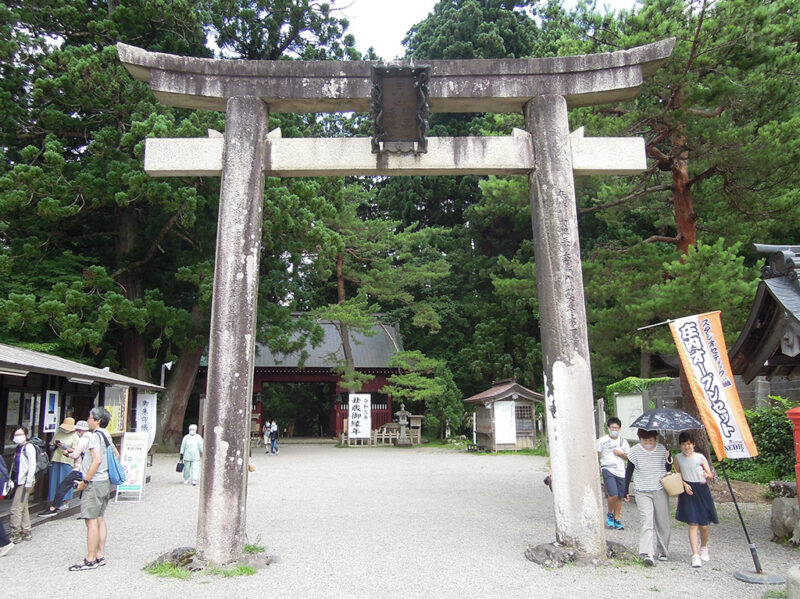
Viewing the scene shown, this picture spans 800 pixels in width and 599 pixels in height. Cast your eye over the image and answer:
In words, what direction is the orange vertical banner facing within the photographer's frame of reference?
facing the viewer

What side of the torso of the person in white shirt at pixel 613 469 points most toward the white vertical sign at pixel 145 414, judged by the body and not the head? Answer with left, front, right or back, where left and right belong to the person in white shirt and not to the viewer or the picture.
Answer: right

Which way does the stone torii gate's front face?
toward the camera

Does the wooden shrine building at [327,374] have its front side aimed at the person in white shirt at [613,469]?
yes

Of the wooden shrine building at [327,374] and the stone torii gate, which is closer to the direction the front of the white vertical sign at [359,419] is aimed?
the stone torii gate

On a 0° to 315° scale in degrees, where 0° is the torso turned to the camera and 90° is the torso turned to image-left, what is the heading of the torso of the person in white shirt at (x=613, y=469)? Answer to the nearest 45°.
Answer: approximately 0°

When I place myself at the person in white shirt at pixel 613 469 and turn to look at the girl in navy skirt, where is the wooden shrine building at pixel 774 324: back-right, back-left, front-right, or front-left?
back-left

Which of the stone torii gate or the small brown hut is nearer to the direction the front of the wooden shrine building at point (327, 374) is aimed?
the stone torii gate

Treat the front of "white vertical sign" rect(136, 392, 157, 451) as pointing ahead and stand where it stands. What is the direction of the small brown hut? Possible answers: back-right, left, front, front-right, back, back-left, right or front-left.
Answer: left

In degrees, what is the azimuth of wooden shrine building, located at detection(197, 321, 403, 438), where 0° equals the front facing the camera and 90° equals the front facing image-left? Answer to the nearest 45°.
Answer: approximately 0°

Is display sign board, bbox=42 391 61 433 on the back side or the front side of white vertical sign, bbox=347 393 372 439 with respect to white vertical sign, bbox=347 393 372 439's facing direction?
on the front side

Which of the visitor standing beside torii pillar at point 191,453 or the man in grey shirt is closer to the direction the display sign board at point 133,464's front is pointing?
the man in grey shirt
